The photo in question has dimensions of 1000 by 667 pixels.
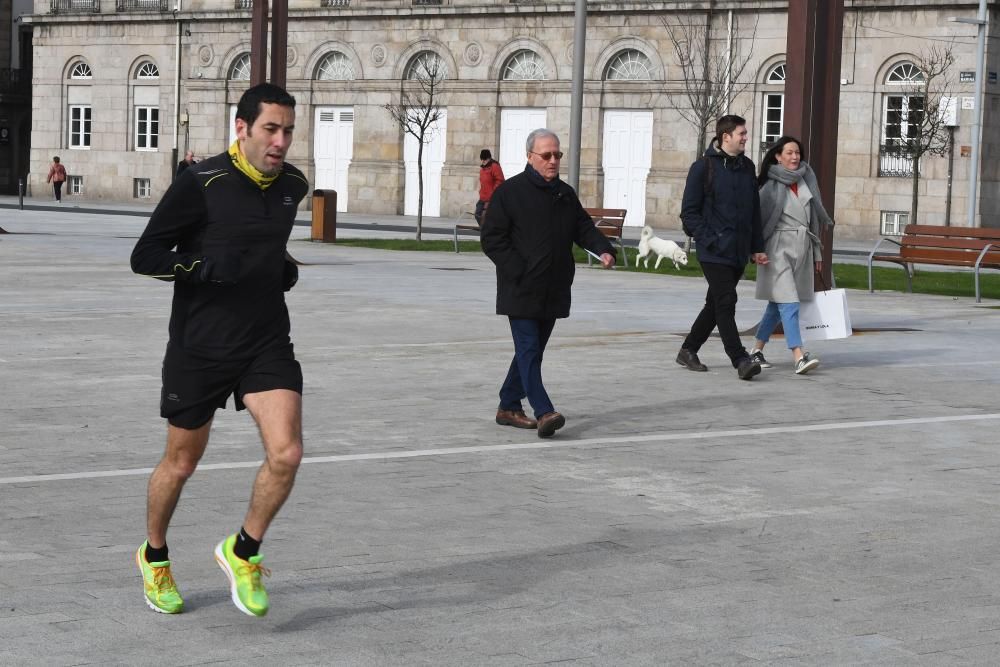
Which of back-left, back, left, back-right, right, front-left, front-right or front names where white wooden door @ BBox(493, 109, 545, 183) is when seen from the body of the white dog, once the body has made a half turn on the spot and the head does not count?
right

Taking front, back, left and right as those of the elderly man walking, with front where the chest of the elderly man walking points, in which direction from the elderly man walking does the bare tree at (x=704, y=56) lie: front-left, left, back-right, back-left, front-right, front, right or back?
back-left

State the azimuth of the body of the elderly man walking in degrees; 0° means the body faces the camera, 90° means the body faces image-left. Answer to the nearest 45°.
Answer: approximately 315°

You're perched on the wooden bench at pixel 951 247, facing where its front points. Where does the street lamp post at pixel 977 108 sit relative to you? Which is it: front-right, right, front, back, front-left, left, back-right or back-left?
back-right

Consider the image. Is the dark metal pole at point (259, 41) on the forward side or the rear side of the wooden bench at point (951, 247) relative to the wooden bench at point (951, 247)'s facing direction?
on the forward side

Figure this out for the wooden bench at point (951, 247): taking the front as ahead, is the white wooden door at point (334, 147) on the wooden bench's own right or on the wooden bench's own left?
on the wooden bench's own right

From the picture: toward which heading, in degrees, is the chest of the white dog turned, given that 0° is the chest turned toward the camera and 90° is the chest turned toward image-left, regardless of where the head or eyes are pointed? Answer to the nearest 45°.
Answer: approximately 270°

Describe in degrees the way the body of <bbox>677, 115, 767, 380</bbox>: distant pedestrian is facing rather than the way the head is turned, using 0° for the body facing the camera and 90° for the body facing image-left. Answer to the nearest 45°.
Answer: approximately 315°
